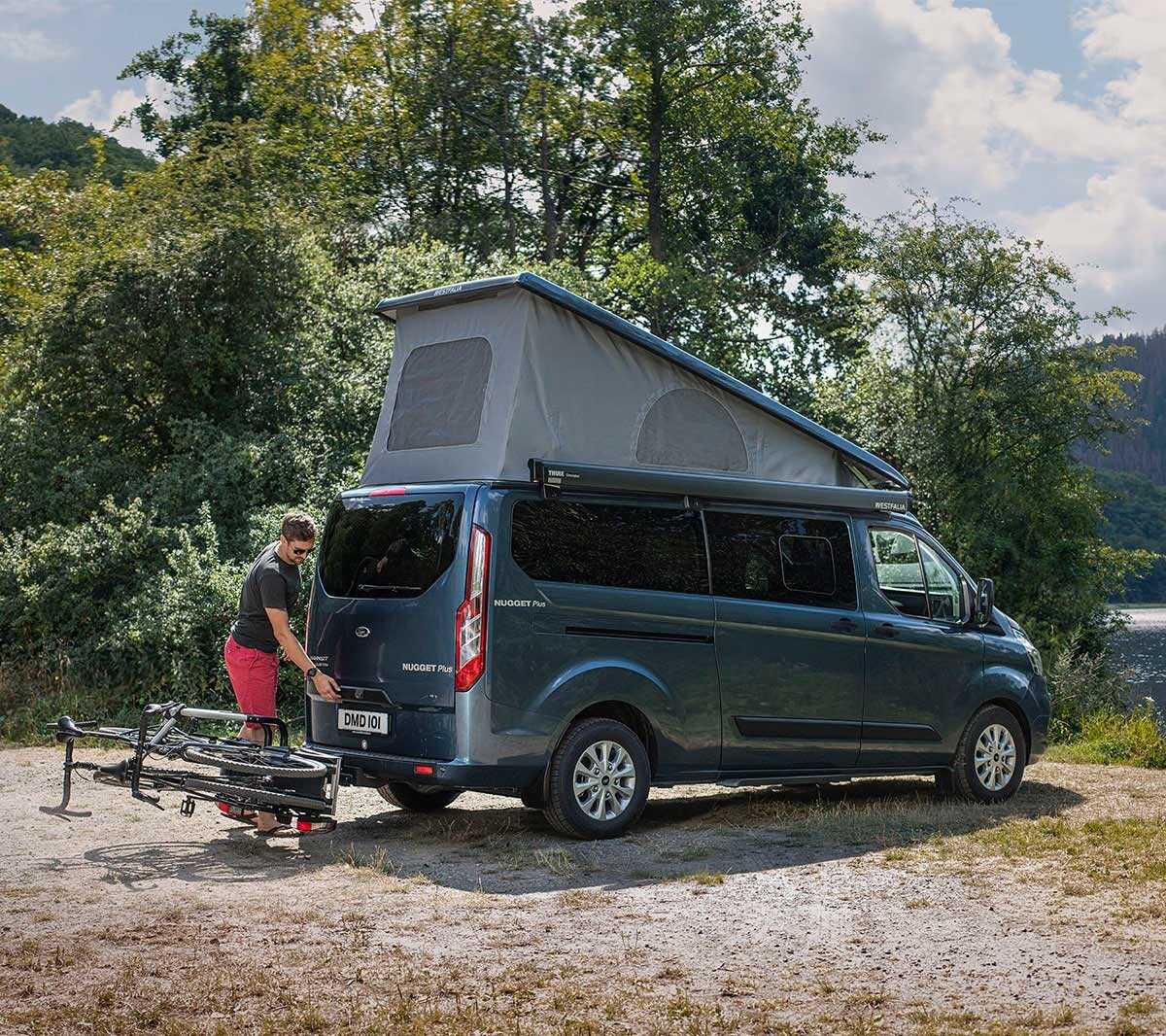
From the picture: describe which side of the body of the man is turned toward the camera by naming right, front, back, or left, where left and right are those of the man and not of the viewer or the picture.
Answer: right

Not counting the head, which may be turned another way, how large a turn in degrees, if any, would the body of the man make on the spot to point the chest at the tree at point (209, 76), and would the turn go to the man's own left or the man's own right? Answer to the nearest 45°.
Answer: approximately 90° to the man's own left

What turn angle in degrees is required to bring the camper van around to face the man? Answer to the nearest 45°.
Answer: approximately 135° to its left

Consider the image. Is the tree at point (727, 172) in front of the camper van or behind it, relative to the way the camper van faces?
in front

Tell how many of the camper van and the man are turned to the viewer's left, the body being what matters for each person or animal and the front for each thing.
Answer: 0

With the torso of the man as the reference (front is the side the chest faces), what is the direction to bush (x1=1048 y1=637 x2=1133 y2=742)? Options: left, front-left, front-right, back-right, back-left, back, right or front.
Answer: front-left

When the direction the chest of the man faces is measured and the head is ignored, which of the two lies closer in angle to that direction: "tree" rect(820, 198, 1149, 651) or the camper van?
the camper van

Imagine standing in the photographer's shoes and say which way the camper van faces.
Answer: facing away from the viewer and to the right of the viewer
